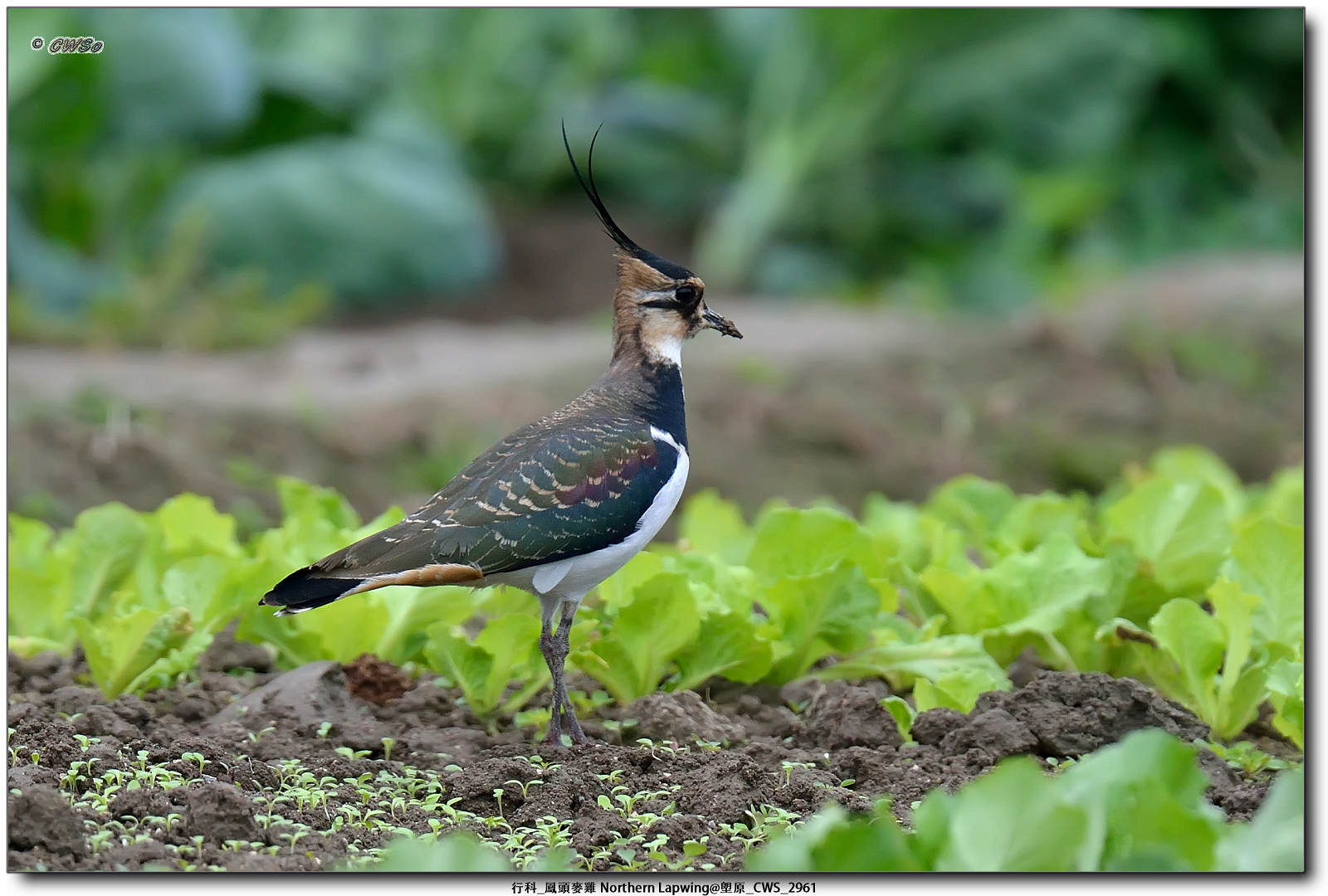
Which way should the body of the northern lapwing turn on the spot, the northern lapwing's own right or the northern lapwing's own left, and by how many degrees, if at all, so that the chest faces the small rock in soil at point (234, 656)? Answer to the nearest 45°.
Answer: approximately 135° to the northern lapwing's own left

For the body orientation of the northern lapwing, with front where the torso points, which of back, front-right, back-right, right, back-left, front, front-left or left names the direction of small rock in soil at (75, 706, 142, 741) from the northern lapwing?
back

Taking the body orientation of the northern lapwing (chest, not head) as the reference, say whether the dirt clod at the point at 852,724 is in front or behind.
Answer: in front

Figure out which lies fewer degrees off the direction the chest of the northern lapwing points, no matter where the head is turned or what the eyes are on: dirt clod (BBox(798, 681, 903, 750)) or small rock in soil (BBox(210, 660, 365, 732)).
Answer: the dirt clod

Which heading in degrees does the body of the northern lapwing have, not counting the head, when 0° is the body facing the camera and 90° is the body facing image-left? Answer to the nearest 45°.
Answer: approximately 270°

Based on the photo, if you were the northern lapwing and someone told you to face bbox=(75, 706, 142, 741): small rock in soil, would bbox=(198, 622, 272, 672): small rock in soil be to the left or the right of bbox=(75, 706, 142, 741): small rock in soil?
right

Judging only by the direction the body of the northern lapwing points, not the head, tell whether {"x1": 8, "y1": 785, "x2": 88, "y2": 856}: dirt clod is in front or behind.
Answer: behind
